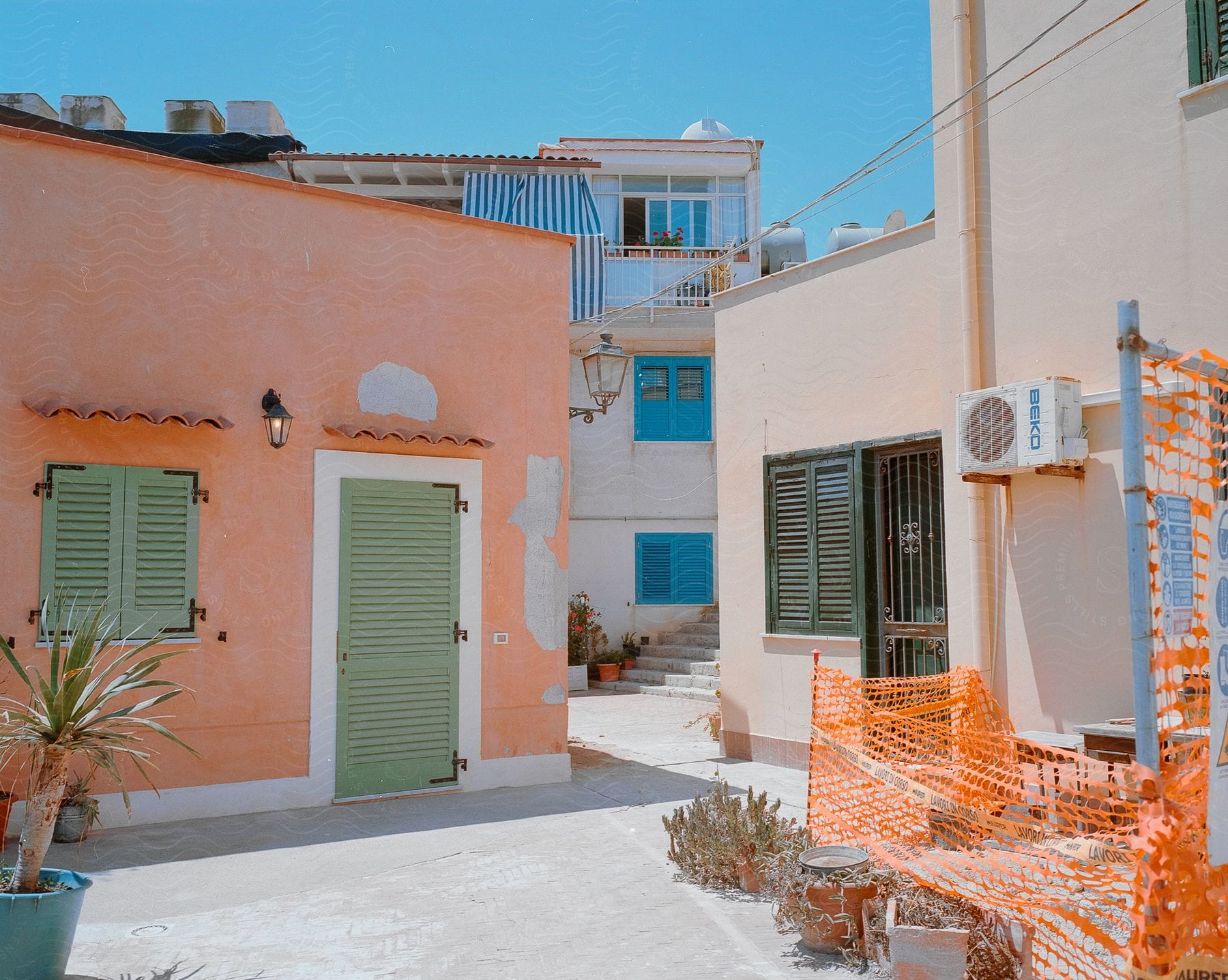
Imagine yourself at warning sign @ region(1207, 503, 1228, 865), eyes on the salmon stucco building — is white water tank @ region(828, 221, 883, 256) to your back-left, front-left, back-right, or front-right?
front-right

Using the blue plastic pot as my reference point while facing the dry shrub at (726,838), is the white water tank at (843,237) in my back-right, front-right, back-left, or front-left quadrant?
front-left

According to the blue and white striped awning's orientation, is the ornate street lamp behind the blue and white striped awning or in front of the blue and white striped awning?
in front

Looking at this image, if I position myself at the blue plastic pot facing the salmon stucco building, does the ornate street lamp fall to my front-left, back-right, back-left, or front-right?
front-right

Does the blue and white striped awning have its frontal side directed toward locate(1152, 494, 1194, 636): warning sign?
yes

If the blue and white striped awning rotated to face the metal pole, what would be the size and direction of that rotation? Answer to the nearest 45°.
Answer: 0° — it already faces it

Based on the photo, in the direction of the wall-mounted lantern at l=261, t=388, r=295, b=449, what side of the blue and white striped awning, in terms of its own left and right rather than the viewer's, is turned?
front

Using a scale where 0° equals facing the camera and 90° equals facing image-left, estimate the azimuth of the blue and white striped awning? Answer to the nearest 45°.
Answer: approximately 0°

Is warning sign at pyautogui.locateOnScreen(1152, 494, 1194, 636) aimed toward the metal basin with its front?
no

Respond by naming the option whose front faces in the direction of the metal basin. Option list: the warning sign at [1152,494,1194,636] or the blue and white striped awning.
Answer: the blue and white striped awning

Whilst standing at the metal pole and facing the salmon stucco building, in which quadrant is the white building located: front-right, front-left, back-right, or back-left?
front-right

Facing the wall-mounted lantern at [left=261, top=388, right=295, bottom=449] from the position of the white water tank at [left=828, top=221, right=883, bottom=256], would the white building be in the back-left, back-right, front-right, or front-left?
back-right

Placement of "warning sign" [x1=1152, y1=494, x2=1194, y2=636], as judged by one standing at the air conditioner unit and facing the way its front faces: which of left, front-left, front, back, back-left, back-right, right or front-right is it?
front-left

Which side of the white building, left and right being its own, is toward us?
front

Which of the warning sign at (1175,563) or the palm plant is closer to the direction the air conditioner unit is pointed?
the palm plant
